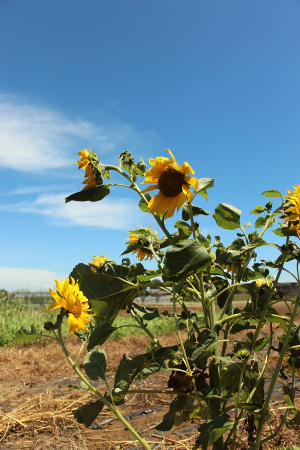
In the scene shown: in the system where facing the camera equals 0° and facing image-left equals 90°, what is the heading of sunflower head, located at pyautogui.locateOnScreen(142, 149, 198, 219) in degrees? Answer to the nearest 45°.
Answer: approximately 0°

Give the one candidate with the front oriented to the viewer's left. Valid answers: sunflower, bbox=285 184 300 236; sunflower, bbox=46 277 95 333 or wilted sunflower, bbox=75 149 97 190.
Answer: the wilted sunflower

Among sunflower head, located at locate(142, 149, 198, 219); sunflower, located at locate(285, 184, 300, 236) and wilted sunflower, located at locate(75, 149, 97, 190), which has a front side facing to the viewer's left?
the wilted sunflower

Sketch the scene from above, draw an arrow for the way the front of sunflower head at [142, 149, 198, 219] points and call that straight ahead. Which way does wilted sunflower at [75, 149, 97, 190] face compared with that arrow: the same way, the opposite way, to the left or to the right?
to the right

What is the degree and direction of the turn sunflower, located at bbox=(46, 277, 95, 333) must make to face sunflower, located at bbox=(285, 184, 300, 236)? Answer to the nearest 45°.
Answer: approximately 45° to its left

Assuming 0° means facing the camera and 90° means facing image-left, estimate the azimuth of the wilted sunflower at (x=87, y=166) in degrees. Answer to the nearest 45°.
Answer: approximately 90°
